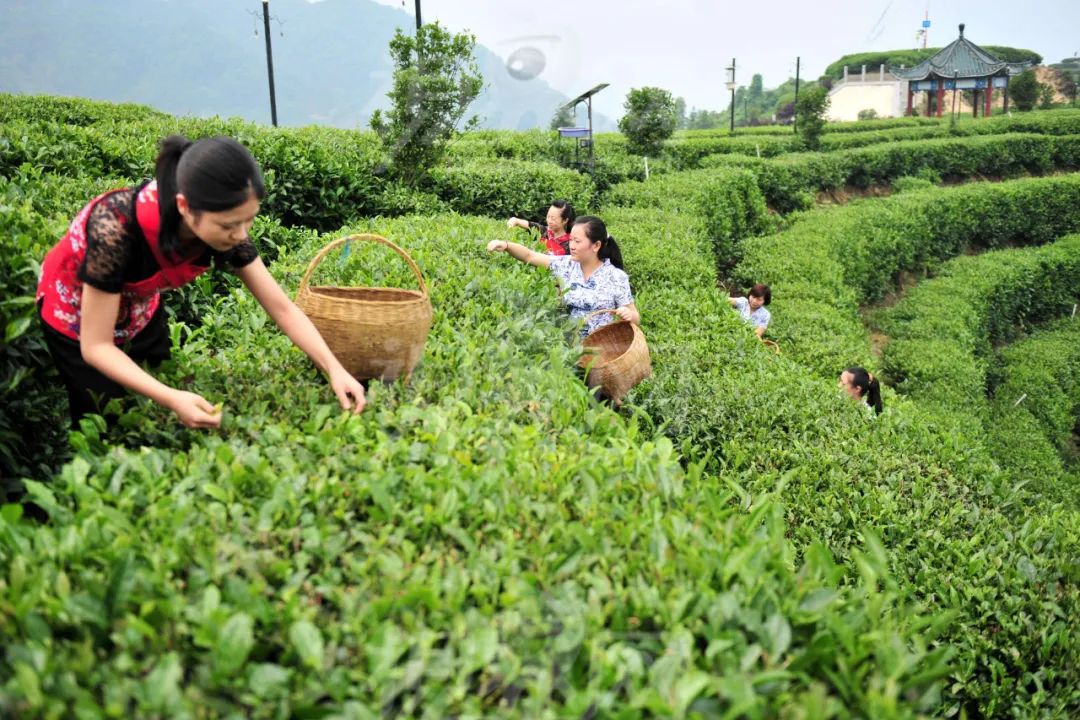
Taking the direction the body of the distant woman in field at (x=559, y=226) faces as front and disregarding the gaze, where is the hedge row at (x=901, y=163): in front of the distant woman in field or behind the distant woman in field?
behind

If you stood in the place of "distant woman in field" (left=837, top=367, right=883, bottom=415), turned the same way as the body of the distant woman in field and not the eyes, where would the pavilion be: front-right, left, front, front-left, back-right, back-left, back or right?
right

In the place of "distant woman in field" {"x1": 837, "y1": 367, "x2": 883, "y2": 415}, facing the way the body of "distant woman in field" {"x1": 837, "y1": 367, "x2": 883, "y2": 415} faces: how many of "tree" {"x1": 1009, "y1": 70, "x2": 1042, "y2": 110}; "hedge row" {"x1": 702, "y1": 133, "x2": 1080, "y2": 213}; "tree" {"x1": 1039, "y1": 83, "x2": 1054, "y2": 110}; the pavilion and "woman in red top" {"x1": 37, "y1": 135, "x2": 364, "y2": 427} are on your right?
4

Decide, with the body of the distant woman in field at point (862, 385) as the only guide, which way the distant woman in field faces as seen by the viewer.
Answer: to the viewer's left

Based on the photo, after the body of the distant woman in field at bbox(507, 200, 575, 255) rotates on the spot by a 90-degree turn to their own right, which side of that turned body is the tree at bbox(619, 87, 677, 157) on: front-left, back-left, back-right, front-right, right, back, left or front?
front-right

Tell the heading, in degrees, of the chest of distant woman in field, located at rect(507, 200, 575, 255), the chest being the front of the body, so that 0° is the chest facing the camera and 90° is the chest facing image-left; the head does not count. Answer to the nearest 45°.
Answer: approximately 45°

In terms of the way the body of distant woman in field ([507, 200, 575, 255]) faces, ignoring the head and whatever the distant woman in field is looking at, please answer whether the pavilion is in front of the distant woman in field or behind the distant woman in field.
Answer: behind

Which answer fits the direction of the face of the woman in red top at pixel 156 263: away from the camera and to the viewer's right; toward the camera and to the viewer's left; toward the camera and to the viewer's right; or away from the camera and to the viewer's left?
toward the camera and to the viewer's right

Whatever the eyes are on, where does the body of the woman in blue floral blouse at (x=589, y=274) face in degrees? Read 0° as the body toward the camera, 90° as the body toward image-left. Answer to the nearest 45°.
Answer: approximately 45°

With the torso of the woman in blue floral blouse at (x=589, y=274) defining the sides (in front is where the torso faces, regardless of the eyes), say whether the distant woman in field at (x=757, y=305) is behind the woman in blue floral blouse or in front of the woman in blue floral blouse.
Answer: behind
